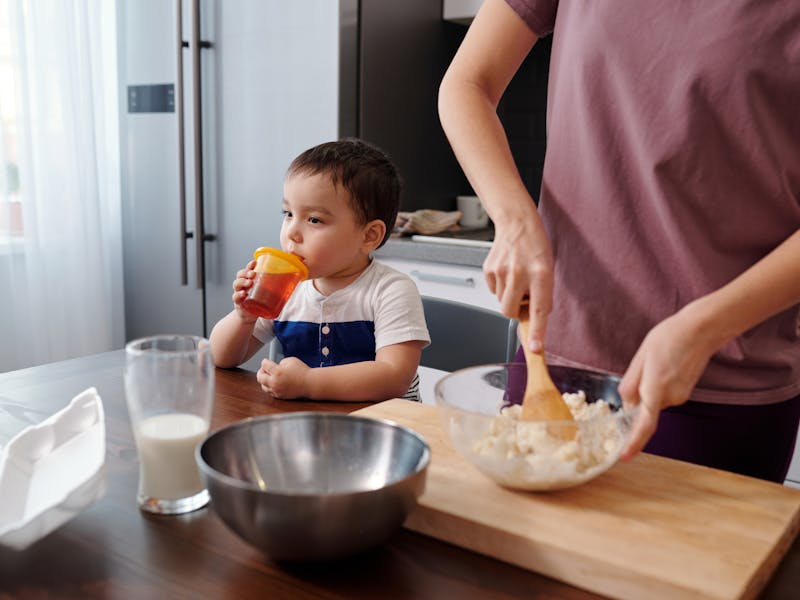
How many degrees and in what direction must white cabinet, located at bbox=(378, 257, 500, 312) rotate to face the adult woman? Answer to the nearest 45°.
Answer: approximately 45° to its left

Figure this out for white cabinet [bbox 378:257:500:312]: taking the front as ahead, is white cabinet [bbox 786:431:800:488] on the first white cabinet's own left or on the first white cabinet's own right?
on the first white cabinet's own left

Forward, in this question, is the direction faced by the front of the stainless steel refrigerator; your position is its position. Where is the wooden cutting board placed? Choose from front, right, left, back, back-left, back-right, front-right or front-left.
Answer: front-left

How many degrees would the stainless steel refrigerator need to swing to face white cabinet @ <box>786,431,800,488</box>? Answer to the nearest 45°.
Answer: approximately 90° to its left

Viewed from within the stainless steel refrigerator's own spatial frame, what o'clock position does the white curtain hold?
The white curtain is roughly at 2 o'clock from the stainless steel refrigerator.

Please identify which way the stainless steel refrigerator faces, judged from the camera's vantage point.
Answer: facing the viewer and to the left of the viewer

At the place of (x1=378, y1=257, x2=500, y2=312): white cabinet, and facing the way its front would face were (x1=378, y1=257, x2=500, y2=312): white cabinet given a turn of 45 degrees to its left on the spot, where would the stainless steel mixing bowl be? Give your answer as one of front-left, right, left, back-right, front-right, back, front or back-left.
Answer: front

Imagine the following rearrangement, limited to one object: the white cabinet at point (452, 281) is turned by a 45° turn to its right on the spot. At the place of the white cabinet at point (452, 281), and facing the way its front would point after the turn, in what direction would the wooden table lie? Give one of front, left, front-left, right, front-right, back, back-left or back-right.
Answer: left

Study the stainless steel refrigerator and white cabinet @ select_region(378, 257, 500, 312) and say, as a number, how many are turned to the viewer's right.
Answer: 0
